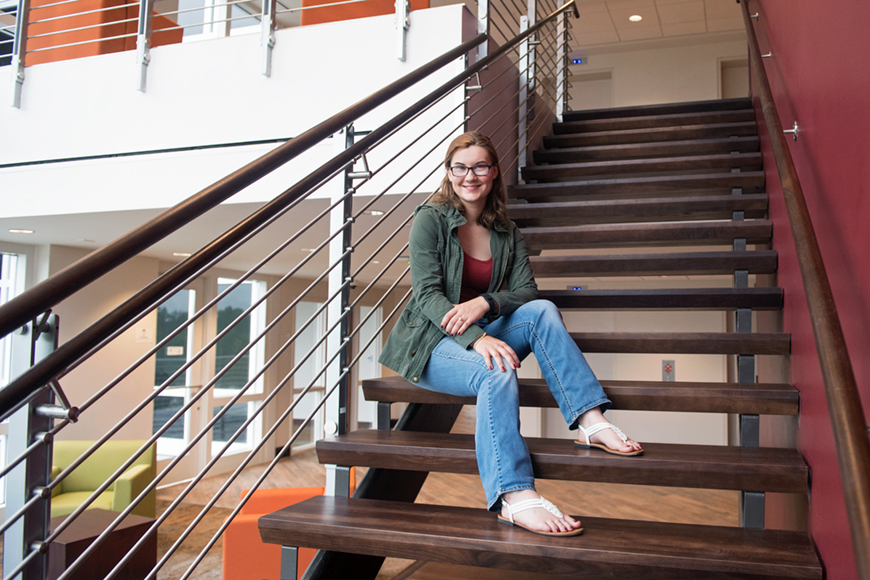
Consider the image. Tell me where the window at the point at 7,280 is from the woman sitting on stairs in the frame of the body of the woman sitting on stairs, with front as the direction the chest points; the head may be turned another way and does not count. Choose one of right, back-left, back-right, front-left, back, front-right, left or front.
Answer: back

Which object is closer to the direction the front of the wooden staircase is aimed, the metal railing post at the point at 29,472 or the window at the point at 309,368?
the metal railing post

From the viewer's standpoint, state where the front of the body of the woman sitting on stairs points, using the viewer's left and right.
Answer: facing the viewer and to the right of the viewer

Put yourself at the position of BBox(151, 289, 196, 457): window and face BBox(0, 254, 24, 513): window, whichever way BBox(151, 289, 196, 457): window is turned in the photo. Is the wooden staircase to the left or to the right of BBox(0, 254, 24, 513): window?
left

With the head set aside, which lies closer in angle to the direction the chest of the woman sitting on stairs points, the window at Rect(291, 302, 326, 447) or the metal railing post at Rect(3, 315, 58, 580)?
the metal railing post

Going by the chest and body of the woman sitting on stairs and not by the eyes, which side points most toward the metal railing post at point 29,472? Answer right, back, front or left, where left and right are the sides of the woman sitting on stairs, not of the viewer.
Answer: right

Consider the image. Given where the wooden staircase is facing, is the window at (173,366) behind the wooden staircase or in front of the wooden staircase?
behind

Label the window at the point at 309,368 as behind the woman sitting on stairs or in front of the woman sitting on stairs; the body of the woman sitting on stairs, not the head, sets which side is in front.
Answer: behind

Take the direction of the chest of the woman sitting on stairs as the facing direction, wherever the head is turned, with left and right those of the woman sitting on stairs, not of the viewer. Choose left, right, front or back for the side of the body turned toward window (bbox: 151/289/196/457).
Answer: back

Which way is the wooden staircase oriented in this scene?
toward the camera
